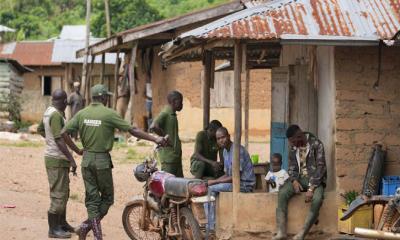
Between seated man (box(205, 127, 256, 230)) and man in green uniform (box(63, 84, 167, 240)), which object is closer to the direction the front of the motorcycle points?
the man in green uniform

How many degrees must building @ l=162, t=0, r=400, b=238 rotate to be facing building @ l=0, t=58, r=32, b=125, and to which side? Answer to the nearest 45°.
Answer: approximately 90° to its right

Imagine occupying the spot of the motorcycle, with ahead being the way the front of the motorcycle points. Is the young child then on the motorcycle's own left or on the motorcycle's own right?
on the motorcycle's own right

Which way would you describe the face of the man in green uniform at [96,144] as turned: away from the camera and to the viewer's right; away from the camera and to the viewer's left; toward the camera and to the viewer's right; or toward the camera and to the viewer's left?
away from the camera and to the viewer's right

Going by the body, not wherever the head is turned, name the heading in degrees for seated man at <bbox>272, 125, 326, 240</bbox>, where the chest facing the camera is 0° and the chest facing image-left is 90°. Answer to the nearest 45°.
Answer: approximately 45°
